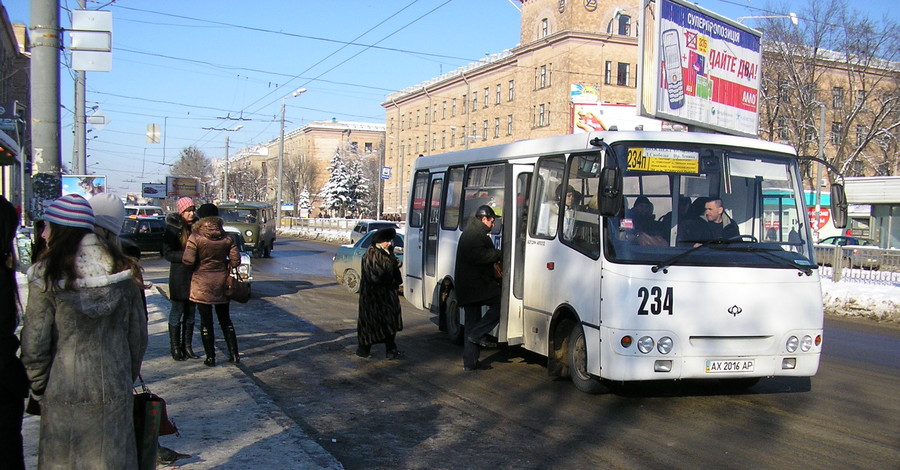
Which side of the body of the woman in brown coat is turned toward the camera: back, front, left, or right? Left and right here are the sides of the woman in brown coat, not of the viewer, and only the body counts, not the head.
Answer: back

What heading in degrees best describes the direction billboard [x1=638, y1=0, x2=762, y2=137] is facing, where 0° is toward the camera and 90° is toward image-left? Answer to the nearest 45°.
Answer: approximately 315°

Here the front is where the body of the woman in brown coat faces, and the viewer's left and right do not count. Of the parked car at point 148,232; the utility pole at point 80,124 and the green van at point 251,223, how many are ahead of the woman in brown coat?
3

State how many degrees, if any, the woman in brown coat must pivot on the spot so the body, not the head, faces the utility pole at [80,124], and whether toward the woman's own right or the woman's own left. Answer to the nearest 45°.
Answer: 0° — they already face it

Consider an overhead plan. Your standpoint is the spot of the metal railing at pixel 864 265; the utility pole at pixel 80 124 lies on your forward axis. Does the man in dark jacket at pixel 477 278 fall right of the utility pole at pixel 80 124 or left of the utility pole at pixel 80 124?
left
